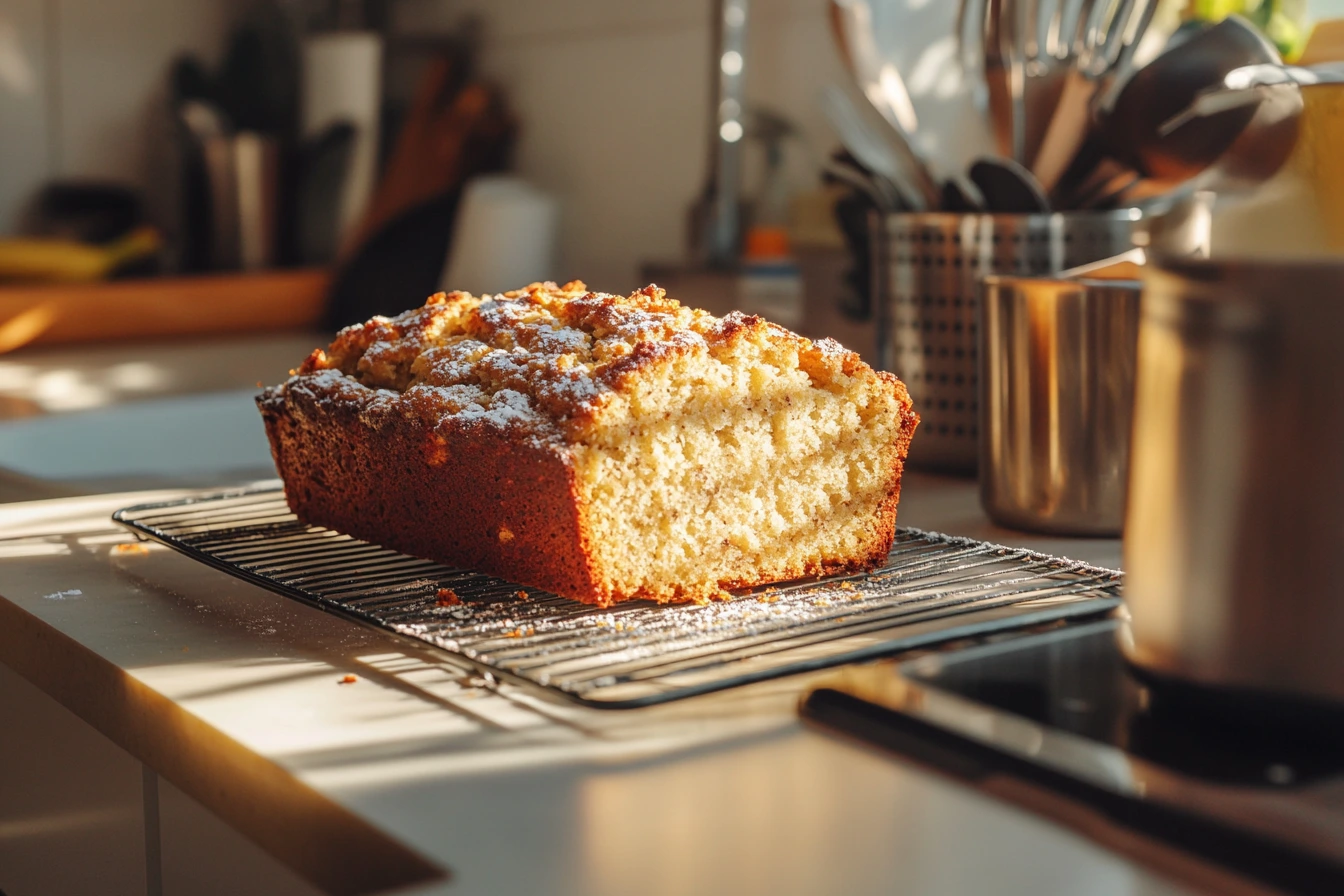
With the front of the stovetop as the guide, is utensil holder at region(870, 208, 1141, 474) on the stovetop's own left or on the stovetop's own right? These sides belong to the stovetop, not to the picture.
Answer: on the stovetop's own right

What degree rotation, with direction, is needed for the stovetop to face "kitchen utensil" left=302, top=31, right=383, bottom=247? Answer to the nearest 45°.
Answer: approximately 90° to its right

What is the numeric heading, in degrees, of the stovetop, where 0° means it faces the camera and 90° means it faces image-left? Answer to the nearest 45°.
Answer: approximately 45°

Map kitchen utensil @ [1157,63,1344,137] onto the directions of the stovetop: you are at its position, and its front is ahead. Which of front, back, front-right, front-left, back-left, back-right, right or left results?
back-right

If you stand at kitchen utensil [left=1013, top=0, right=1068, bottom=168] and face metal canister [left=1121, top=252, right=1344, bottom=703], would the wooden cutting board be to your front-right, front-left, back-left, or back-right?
back-right

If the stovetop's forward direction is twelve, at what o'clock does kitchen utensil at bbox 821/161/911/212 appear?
The kitchen utensil is roughly at 4 o'clock from the stovetop.

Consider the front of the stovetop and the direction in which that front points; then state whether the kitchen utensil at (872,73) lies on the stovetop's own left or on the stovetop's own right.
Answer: on the stovetop's own right

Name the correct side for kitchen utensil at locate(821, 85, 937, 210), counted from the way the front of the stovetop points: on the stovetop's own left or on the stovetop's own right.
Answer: on the stovetop's own right

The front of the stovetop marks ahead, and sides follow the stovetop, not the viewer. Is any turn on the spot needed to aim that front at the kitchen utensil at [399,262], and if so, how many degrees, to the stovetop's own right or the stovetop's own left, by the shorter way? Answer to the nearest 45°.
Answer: approximately 90° to the stovetop's own right

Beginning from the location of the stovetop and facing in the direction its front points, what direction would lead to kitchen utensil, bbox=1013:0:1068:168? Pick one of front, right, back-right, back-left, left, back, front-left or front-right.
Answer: back-right

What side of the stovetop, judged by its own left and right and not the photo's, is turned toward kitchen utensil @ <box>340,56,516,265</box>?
right
